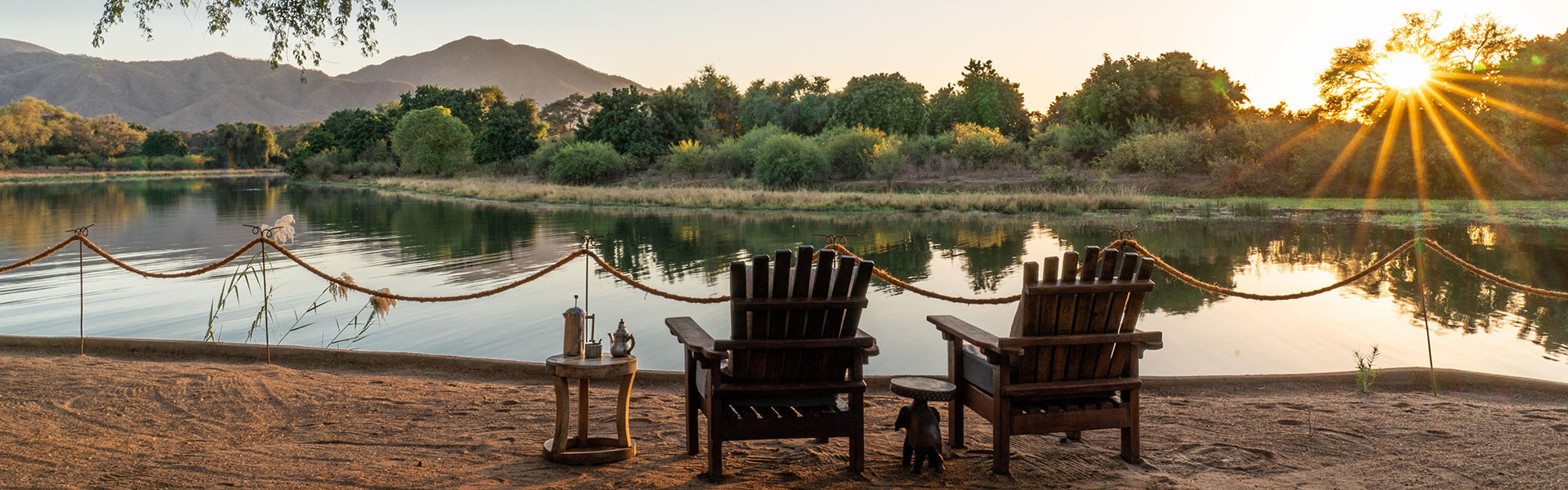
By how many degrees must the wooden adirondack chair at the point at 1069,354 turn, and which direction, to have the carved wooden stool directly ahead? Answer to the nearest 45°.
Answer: approximately 45° to its left

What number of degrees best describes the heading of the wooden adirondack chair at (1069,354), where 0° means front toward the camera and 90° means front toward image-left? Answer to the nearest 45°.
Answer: approximately 135°

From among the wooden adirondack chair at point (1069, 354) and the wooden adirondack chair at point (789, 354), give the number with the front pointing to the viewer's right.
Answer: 0

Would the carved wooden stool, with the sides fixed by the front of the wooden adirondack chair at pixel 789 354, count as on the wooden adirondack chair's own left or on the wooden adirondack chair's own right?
on the wooden adirondack chair's own right

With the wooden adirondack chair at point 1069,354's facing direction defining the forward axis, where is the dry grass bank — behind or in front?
in front

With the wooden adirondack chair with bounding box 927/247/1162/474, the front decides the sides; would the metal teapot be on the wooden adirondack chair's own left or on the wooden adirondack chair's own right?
on the wooden adirondack chair's own left

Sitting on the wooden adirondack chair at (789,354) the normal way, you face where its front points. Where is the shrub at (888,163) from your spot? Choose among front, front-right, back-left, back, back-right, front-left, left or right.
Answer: front

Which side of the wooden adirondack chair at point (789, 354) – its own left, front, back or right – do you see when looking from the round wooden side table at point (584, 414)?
left

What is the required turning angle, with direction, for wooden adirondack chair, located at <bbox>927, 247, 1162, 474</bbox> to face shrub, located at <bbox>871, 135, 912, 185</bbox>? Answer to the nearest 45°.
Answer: approximately 45° to its right

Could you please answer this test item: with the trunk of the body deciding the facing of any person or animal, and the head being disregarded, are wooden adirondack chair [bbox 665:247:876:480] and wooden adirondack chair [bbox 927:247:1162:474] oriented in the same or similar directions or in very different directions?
same or similar directions

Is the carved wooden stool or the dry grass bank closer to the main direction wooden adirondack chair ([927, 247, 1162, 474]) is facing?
the dry grass bank

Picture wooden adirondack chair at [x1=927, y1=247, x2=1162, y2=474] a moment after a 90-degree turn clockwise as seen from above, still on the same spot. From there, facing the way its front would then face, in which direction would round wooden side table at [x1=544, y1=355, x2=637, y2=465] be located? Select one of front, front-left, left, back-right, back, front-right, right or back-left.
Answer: back-left

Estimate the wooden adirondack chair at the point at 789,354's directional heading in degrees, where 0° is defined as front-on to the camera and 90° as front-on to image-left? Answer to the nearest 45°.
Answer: approximately 180°

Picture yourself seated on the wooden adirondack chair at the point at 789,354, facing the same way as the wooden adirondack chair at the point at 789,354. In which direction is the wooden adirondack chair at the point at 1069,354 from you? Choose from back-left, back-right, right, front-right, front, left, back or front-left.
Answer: right

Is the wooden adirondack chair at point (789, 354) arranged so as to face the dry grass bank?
yes

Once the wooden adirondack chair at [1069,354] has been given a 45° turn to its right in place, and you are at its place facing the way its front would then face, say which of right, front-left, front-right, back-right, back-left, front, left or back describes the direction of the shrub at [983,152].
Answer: front
